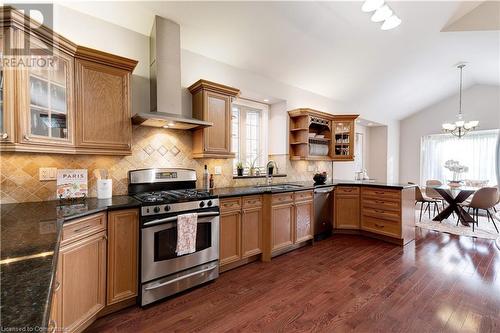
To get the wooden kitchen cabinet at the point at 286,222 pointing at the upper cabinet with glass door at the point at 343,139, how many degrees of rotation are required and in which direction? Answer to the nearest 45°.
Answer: approximately 90° to its left

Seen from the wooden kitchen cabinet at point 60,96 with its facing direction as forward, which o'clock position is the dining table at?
The dining table is roughly at 11 o'clock from the wooden kitchen cabinet.

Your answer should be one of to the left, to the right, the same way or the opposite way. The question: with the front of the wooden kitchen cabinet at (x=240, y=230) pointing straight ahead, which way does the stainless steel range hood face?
the same way

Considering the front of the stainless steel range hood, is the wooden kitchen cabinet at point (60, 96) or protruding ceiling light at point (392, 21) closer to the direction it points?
the protruding ceiling light

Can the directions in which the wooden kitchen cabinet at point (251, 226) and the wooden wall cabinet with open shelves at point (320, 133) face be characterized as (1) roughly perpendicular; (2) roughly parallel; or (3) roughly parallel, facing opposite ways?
roughly parallel

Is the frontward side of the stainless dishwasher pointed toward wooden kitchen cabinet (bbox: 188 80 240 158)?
no

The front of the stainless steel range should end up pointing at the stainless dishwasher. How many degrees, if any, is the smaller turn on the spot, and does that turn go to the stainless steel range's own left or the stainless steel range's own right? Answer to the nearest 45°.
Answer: approximately 45° to the stainless steel range's own left

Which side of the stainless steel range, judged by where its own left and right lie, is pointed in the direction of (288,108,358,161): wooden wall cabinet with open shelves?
left

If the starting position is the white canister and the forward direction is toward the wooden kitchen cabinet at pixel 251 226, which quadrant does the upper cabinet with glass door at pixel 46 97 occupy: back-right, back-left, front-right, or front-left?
back-right

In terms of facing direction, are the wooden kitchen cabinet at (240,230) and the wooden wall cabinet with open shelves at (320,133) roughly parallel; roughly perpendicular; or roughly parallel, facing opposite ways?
roughly parallel

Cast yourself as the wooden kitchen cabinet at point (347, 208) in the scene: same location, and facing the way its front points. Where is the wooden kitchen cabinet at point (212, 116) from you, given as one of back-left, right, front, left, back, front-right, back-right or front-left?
front-right

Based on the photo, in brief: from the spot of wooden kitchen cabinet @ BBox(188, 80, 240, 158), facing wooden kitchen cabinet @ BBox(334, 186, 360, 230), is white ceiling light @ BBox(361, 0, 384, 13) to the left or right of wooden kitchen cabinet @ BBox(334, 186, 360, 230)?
right

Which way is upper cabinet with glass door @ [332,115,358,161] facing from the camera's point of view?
toward the camera

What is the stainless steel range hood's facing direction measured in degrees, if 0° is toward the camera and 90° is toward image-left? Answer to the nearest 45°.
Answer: approximately 315°

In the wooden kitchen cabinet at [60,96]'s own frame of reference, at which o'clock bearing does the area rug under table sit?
The area rug under table is roughly at 11 o'clock from the wooden kitchen cabinet.

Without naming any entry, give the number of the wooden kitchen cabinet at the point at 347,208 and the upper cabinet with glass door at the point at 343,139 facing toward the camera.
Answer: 2

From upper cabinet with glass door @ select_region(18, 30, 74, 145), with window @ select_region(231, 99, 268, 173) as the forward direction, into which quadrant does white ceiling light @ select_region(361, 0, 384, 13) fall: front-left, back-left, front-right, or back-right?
front-right

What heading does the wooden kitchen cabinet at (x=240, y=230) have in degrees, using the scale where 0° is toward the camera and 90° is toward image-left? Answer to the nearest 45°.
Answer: approximately 315°
